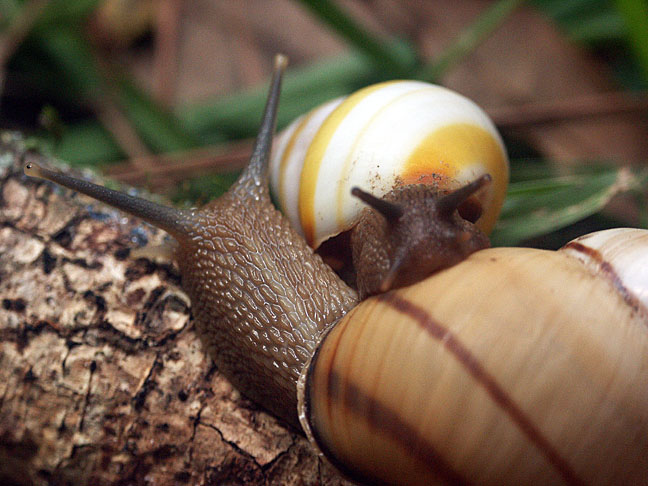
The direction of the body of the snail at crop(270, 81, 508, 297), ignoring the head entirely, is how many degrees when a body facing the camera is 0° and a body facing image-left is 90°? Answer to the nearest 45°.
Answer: approximately 0°

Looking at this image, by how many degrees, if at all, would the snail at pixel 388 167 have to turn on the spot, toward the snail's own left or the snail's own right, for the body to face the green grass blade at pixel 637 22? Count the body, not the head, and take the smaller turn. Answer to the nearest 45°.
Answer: approximately 135° to the snail's own left

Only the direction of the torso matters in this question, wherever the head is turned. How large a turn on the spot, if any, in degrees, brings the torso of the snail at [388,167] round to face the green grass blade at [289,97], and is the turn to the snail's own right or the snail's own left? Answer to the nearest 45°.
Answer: approximately 180°
